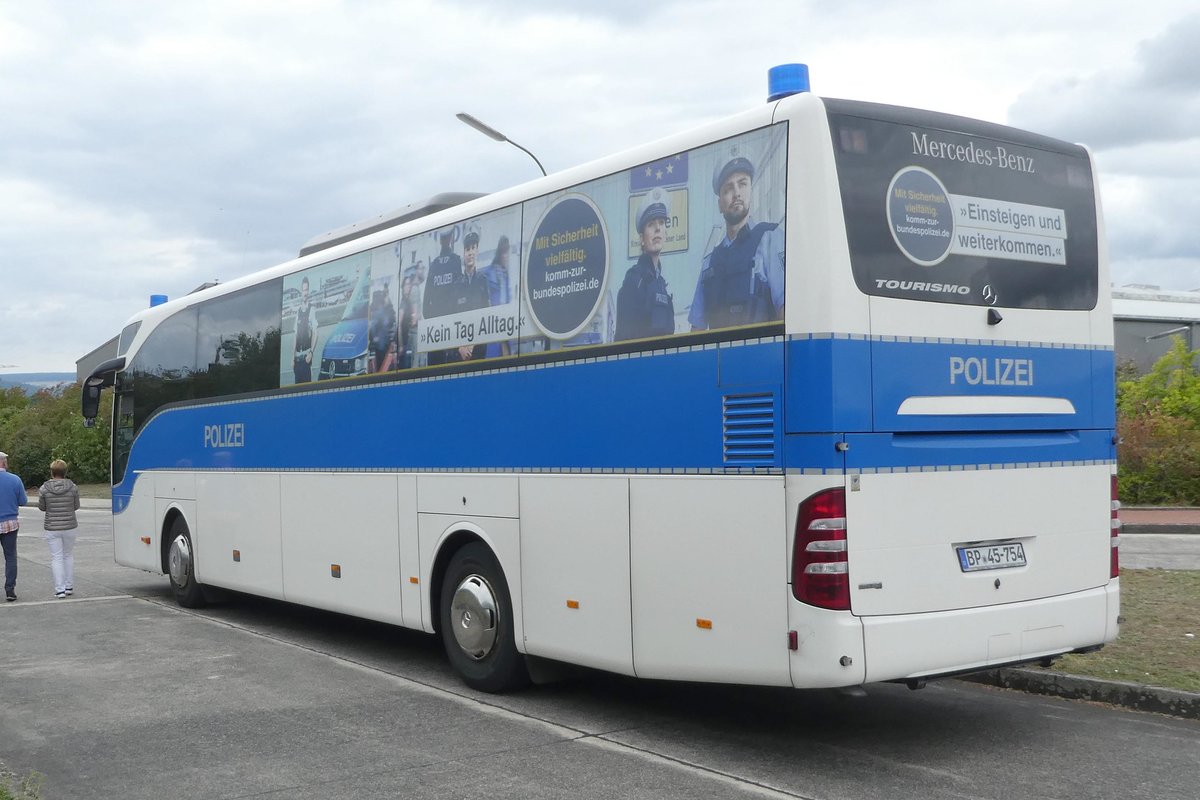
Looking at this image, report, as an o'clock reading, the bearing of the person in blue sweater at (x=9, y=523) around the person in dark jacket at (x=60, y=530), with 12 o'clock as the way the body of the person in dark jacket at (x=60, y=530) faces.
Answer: the person in blue sweater at (x=9, y=523) is roughly at 9 o'clock from the person in dark jacket at (x=60, y=530).

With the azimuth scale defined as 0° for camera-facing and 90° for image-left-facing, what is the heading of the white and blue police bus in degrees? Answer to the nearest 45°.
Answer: approximately 135°

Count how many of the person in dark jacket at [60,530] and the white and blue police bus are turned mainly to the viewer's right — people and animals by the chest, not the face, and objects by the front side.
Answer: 0

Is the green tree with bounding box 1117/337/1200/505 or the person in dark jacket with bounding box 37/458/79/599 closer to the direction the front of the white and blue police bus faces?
the person in dark jacket

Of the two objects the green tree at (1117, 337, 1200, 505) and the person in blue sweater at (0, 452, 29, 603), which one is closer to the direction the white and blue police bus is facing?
the person in blue sweater

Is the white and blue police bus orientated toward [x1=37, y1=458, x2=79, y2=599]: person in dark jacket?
yes

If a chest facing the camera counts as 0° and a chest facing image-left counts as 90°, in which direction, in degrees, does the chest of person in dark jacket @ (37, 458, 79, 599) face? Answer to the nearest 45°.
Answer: approximately 180°

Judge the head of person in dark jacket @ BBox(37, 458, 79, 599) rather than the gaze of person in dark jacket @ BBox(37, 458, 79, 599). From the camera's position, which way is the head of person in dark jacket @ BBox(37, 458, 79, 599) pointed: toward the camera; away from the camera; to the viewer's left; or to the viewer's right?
away from the camera

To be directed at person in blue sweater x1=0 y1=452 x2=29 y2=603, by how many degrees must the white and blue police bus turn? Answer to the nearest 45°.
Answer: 0° — it already faces them

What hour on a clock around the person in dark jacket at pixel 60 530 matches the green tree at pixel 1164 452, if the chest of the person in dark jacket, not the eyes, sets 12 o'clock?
The green tree is roughly at 3 o'clock from the person in dark jacket.

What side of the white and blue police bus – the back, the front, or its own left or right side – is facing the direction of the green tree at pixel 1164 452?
right
